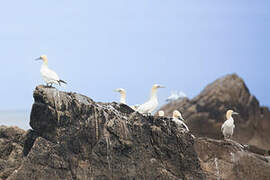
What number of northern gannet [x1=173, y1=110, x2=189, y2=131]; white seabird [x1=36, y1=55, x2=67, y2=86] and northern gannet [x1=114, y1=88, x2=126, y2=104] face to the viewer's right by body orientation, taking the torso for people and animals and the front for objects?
0

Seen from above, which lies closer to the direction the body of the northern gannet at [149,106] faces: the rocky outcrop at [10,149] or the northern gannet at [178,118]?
the northern gannet

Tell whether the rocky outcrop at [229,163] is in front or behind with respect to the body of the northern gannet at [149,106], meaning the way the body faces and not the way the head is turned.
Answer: in front

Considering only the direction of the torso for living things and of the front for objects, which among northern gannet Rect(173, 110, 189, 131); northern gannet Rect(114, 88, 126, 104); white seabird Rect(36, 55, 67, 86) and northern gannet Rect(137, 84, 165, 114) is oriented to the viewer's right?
northern gannet Rect(137, 84, 165, 114)

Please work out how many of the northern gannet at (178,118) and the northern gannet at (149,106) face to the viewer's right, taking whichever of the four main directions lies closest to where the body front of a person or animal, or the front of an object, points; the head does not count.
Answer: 1

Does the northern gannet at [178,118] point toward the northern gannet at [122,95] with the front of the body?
yes

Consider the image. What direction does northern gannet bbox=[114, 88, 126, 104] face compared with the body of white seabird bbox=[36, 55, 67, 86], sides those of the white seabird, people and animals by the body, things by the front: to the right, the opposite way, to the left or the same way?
the same way

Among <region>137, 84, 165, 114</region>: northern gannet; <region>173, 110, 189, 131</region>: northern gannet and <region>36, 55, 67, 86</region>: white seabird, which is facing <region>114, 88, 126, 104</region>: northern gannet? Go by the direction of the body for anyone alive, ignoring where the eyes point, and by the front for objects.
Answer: <region>173, 110, 189, 131</region>: northern gannet

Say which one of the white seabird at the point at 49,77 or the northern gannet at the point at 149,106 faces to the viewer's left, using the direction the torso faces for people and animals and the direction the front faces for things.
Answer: the white seabird

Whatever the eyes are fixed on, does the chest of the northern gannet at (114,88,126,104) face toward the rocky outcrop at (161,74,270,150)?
no

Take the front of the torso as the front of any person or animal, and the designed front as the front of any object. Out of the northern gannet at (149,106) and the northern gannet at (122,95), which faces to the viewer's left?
the northern gannet at (122,95)

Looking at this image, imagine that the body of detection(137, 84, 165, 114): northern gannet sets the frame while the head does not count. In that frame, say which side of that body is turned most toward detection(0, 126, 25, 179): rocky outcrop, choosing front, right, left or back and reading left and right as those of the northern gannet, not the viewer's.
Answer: back

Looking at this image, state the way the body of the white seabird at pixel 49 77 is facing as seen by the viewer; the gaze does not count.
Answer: to the viewer's left

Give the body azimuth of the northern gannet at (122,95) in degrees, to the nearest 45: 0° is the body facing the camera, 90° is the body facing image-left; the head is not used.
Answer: approximately 90°

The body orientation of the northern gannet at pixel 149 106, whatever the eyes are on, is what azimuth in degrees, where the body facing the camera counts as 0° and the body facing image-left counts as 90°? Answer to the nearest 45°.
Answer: approximately 270°

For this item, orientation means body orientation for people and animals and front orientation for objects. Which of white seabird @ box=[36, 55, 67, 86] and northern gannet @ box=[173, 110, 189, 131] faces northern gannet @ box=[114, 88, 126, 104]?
northern gannet @ box=[173, 110, 189, 131]
